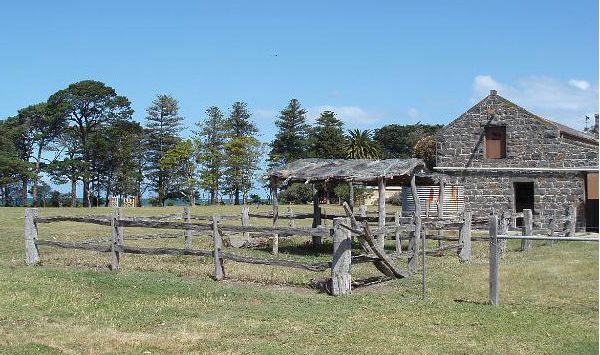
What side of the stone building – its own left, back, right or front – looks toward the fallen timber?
front

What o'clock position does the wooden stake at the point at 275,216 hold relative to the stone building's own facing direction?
The wooden stake is roughly at 1 o'clock from the stone building.

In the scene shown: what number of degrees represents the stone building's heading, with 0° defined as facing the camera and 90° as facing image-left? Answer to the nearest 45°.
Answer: approximately 0°

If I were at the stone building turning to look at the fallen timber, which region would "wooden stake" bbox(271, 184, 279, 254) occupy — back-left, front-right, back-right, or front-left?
front-right

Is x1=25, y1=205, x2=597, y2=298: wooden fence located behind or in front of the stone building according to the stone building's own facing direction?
in front
